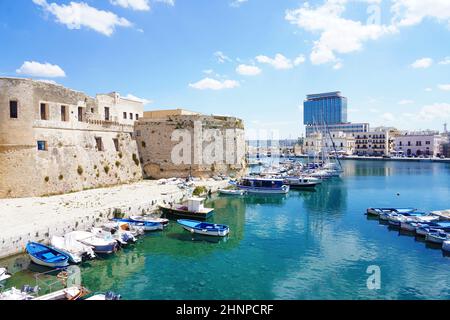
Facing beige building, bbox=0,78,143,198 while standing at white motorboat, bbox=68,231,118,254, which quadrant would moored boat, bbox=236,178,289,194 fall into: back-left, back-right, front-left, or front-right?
front-right

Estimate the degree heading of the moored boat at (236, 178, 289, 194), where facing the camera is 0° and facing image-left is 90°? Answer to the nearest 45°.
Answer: approximately 90°

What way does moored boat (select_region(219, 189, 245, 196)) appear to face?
to the viewer's left

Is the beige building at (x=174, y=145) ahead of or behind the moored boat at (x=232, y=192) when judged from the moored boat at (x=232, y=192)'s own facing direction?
ahead

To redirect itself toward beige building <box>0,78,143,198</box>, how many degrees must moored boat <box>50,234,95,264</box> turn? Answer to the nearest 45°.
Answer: approximately 45° to its right

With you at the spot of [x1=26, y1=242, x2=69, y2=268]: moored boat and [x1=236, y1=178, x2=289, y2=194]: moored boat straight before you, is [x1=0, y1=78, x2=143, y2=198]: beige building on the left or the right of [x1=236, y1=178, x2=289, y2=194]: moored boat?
left

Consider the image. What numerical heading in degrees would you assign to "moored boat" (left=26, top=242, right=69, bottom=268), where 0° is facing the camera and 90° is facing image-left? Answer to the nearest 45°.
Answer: approximately 135°

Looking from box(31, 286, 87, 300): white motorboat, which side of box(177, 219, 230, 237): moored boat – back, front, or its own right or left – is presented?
left

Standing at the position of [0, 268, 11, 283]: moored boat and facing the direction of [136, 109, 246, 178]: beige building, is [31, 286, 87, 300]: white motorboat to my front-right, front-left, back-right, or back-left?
back-right

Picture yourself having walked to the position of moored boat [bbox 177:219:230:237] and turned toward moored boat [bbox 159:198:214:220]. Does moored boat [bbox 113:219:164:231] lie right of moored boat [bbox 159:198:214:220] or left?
left
